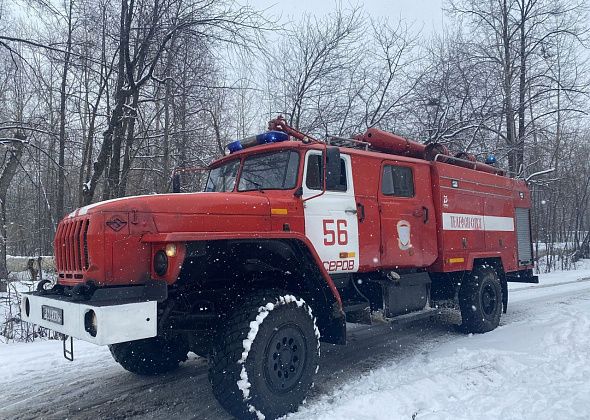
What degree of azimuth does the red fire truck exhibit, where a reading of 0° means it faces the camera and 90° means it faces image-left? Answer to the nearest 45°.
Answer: approximately 45°
